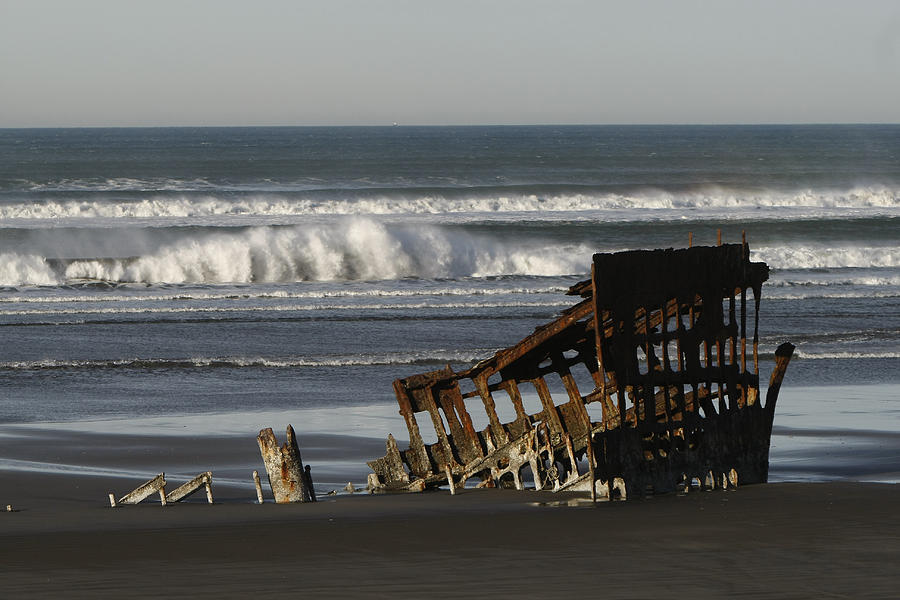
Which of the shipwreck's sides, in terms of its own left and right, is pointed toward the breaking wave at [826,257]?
left

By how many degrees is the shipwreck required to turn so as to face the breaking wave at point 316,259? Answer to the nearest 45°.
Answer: approximately 90° to its left

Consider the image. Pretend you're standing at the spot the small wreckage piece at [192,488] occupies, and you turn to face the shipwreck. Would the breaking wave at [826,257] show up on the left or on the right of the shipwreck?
left

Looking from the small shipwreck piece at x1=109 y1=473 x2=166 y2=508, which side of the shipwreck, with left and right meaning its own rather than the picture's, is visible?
back

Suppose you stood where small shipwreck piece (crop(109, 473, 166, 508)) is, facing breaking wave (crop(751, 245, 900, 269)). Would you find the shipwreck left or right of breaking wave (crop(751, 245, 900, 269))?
right

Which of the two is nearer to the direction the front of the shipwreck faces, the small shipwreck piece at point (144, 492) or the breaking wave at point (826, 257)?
the breaking wave

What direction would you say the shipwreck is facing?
to the viewer's right
